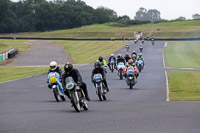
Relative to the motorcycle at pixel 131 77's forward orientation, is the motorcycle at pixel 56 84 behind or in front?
in front

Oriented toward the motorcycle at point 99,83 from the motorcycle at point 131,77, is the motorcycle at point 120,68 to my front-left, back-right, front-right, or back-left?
back-right

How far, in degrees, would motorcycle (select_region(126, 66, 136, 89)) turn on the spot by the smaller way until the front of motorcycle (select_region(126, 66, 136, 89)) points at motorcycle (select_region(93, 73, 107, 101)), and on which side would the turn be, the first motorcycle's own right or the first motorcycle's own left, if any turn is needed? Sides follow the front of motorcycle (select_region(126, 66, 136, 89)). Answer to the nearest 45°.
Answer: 0° — it already faces it

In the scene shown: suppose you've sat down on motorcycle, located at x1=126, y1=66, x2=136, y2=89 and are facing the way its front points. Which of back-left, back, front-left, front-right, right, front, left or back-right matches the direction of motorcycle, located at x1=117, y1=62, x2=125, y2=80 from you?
back

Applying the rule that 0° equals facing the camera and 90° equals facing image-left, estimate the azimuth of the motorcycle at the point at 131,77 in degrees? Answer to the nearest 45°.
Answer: approximately 0°

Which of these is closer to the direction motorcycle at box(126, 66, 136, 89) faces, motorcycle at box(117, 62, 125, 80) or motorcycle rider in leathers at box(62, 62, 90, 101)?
the motorcycle rider in leathers

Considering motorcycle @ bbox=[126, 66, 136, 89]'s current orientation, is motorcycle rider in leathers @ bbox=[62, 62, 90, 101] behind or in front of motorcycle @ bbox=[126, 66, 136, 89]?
in front
